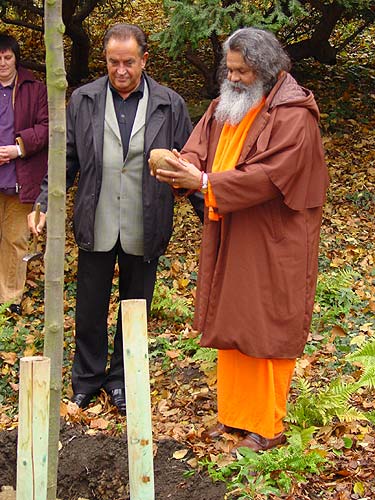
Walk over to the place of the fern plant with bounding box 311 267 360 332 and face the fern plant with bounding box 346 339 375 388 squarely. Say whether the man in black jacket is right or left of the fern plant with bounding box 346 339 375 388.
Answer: right

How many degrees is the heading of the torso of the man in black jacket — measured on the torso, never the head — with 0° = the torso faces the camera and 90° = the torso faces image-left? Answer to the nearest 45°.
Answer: approximately 0°

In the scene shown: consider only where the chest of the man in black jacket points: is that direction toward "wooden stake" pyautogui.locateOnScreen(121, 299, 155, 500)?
yes

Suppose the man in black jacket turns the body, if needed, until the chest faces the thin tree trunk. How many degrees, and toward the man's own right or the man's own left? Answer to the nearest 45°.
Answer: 0° — they already face it

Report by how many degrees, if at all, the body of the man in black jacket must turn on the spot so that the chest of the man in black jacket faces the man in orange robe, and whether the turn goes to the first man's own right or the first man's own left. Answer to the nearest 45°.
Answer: approximately 45° to the first man's own left

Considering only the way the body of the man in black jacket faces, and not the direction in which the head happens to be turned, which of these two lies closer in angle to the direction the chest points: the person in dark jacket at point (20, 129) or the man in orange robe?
the man in orange robe

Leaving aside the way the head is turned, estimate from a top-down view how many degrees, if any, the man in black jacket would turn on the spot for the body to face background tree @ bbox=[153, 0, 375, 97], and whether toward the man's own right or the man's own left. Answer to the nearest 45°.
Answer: approximately 180°

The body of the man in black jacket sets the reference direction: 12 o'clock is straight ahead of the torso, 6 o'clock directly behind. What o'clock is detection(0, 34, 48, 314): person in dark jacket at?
The person in dark jacket is roughly at 5 o'clock from the man in black jacket.

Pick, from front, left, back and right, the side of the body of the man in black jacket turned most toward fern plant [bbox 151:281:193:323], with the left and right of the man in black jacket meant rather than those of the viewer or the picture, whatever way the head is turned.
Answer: back
